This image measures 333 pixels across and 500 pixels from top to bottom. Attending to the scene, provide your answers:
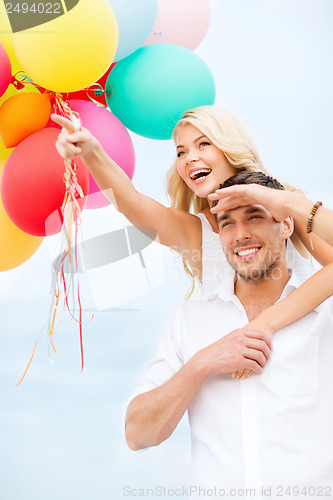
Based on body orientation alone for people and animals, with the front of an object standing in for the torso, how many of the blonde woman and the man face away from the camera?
0

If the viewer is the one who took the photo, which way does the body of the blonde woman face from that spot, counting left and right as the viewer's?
facing the viewer and to the left of the viewer

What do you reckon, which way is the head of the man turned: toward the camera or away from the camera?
toward the camera

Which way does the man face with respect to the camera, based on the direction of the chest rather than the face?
toward the camera
